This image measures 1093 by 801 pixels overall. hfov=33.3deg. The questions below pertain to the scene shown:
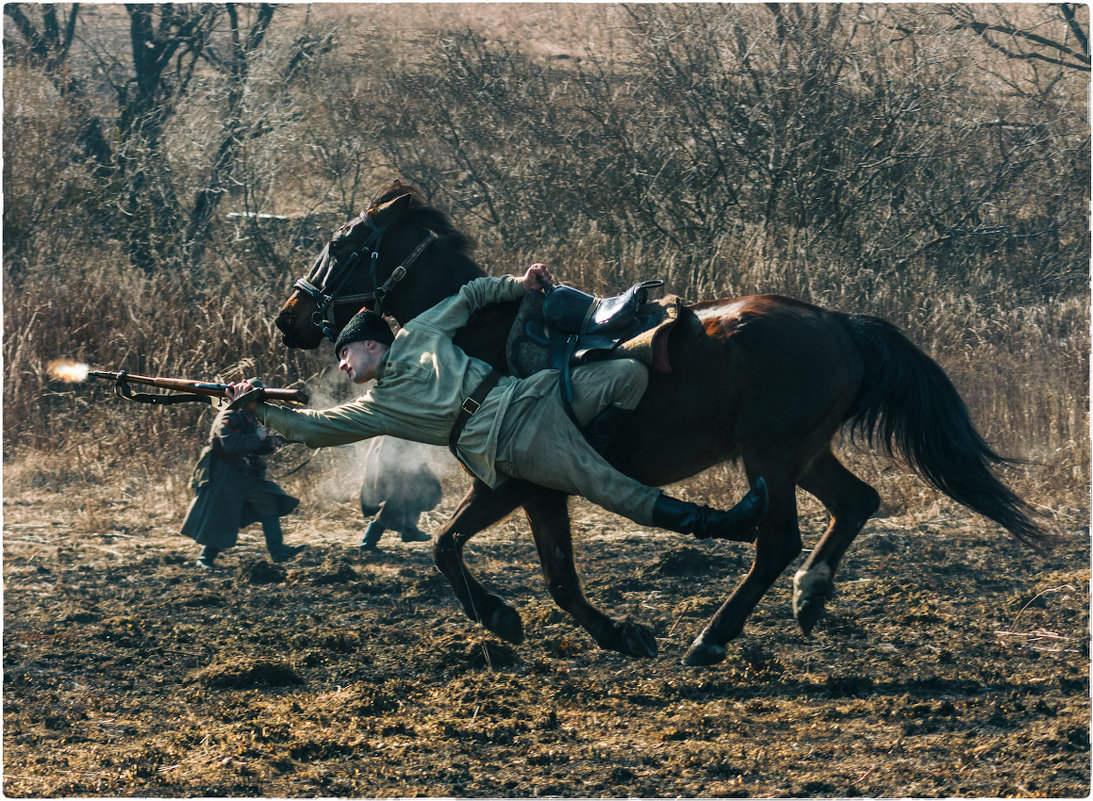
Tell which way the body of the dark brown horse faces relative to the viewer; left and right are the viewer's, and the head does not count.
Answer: facing to the left of the viewer

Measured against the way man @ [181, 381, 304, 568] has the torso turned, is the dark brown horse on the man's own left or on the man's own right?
on the man's own right

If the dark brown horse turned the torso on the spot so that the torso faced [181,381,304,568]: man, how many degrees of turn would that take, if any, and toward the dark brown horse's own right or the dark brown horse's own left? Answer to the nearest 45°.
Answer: approximately 45° to the dark brown horse's own right
